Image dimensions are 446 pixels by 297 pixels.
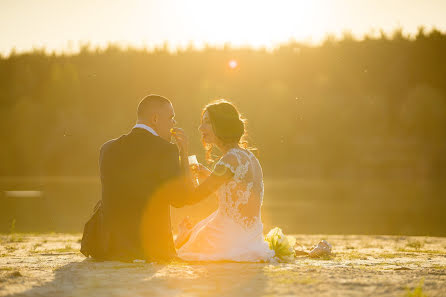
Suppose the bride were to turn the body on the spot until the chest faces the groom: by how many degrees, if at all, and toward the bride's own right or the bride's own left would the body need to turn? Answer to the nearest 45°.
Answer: approximately 45° to the bride's own left

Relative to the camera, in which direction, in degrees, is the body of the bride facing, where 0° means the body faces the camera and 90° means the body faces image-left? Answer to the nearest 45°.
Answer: approximately 135°

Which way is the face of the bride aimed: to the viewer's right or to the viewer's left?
to the viewer's left

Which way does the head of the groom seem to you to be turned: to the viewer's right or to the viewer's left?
to the viewer's right
